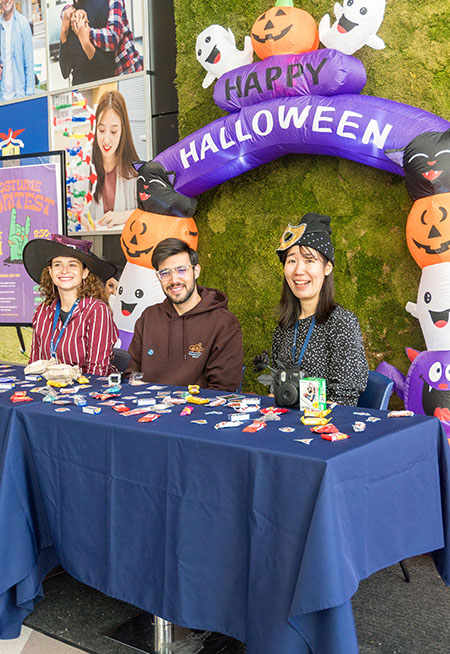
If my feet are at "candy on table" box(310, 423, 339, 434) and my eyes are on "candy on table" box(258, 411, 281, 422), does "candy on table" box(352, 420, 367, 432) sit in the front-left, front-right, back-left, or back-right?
back-right

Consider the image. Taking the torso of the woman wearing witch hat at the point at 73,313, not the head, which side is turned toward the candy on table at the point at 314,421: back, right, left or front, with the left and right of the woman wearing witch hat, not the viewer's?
left

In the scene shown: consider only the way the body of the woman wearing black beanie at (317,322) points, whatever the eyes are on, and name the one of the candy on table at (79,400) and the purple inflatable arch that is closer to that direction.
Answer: the candy on table

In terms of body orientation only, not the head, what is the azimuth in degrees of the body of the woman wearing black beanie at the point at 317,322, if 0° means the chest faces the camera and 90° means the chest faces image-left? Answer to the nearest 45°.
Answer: approximately 45°

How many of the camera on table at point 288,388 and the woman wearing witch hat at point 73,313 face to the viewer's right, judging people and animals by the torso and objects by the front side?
0

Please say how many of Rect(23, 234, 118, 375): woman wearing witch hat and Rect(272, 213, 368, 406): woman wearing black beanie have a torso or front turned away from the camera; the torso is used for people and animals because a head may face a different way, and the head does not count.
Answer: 0

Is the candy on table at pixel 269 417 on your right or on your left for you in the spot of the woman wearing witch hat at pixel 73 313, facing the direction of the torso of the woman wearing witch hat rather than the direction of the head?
on your left

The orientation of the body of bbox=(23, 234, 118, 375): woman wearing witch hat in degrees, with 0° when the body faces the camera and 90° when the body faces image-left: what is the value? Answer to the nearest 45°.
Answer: approximately 45°

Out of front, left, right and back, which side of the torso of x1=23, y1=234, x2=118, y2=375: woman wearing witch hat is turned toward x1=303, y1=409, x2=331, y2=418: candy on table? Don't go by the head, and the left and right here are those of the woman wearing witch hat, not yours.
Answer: left
